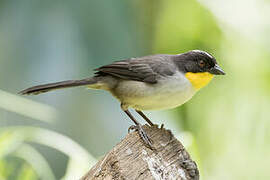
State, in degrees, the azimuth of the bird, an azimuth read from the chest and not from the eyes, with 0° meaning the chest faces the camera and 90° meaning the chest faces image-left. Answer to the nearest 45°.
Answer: approximately 270°
